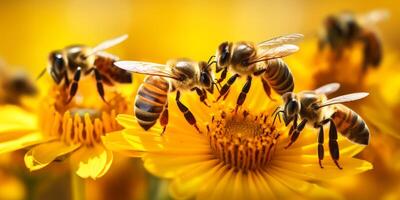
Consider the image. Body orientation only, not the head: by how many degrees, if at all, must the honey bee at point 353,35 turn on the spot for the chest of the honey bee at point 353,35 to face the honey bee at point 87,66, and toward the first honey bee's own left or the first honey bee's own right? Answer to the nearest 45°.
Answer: approximately 45° to the first honey bee's own left

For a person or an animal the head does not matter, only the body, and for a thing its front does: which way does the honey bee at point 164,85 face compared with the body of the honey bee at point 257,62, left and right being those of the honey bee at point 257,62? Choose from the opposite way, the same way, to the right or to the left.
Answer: the opposite way

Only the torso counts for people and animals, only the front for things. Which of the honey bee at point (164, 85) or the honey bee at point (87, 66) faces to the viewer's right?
the honey bee at point (164, 85)

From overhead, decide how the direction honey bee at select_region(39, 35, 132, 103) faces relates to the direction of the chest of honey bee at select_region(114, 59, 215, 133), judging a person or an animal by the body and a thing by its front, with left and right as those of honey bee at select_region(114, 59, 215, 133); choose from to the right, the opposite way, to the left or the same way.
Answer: the opposite way

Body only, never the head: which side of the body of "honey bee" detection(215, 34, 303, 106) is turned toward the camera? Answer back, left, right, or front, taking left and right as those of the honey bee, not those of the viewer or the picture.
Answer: left

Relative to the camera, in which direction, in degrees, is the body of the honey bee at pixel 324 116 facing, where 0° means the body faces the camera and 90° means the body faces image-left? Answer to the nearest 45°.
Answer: approximately 90°

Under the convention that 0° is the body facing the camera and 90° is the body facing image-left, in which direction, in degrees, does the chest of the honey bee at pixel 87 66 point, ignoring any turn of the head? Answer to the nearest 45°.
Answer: approximately 90°

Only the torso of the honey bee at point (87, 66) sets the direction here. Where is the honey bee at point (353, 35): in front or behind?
behind

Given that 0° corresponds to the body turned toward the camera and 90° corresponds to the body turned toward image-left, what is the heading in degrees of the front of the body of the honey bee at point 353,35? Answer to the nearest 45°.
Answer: approximately 90°

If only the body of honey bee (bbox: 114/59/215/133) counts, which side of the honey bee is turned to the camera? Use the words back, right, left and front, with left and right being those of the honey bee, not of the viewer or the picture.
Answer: right

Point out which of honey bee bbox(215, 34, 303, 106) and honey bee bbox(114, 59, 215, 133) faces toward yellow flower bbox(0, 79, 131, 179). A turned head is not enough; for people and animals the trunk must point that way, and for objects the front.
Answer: honey bee bbox(215, 34, 303, 106)
